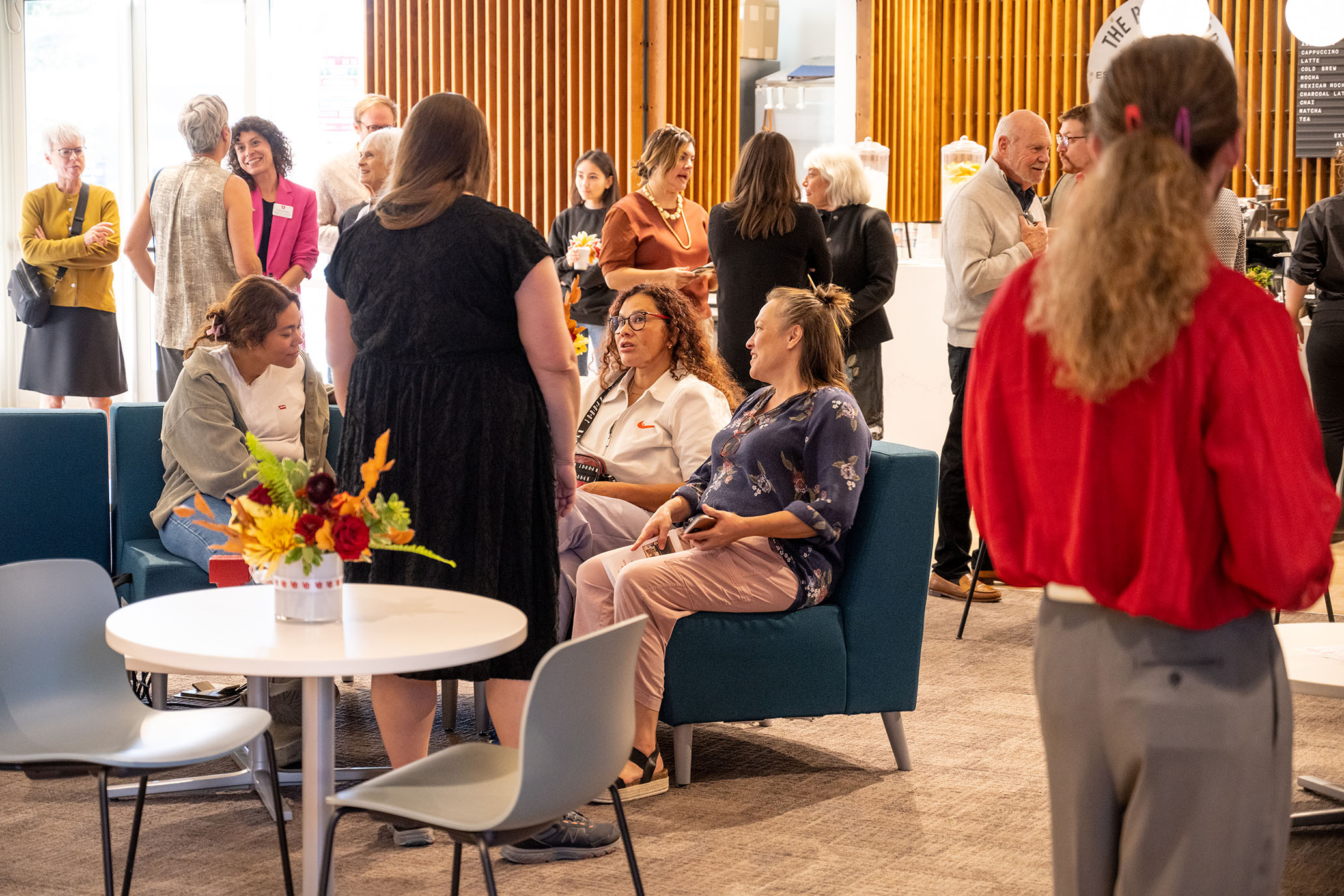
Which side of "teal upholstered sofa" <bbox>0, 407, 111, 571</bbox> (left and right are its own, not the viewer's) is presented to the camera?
back

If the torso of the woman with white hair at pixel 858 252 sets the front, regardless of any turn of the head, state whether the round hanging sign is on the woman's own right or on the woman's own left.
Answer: on the woman's own right

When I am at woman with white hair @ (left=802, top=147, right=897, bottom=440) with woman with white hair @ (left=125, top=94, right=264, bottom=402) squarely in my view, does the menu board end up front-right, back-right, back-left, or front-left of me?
back-right

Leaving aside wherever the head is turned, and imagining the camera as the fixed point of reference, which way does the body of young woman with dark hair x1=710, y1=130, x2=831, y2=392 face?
away from the camera

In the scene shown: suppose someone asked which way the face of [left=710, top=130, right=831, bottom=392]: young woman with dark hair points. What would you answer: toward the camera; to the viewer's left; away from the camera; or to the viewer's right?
away from the camera

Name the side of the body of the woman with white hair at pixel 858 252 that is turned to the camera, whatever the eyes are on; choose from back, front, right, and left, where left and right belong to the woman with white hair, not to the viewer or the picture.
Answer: left
